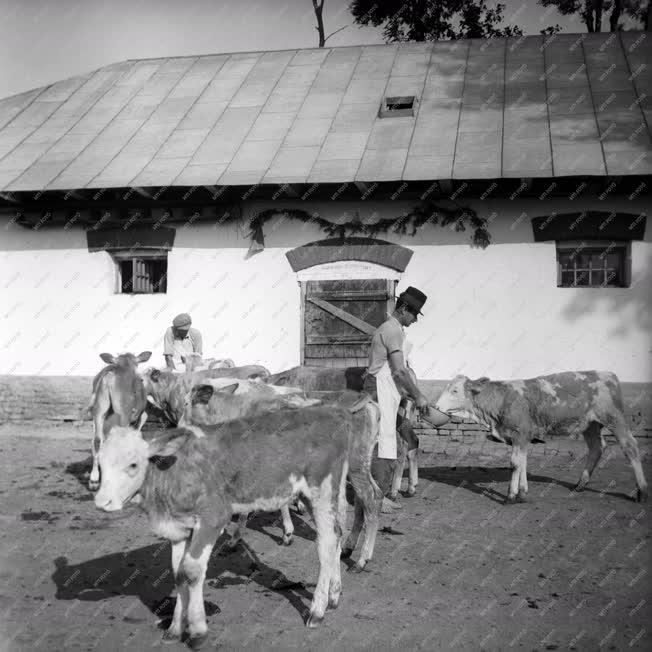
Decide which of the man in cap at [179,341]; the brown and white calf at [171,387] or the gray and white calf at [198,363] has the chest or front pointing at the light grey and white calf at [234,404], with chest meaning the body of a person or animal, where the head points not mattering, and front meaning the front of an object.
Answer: the man in cap

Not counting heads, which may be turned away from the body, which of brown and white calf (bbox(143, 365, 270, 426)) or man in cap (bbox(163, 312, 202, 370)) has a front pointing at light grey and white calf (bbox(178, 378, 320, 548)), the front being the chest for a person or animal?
the man in cap

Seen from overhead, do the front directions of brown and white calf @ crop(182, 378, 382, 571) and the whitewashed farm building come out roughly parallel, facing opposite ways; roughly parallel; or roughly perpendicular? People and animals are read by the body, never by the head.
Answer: roughly perpendicular

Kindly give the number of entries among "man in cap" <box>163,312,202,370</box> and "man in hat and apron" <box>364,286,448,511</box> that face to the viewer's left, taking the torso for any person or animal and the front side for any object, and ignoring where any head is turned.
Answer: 0

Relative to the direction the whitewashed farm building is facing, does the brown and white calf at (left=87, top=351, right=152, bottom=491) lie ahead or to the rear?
ahead

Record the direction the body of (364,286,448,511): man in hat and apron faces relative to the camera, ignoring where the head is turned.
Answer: to the viewer's right

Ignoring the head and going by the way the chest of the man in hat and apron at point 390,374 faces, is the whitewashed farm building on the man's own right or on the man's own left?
on the man's own left

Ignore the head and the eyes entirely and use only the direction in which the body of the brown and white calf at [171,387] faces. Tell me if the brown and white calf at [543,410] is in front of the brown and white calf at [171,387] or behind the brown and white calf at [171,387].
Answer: behind

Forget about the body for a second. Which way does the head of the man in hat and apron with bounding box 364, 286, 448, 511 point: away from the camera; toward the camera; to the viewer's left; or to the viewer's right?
to the viewer's right

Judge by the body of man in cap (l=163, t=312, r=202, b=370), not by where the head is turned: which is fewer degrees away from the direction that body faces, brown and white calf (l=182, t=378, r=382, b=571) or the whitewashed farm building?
the brown and white calf

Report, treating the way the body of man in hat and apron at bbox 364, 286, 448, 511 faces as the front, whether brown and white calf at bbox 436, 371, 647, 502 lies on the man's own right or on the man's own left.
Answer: on the man's own left

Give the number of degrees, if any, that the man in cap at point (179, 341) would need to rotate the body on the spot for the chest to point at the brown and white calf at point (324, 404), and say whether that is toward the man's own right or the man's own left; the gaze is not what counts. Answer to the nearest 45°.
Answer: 0° — they already face it
